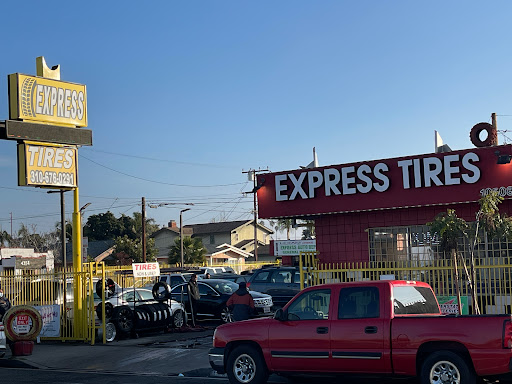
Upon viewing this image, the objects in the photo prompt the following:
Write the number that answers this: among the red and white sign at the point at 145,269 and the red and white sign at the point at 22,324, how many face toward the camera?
2

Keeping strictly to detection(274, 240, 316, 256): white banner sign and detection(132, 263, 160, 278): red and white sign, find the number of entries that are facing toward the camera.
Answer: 2

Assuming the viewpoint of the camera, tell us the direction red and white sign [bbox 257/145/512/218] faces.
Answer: facing the viewer and to the left of the viewer

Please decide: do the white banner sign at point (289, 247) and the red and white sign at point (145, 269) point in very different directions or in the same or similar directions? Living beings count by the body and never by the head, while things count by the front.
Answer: same or similar directions

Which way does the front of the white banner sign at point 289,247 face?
toward the camera

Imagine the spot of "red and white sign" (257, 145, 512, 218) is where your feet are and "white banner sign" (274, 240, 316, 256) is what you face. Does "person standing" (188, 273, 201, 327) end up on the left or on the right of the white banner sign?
left

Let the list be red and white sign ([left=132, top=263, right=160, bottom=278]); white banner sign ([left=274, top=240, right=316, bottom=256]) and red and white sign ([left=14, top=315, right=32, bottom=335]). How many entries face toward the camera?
3

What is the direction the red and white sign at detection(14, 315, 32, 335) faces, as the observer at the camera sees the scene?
facing the viewer
